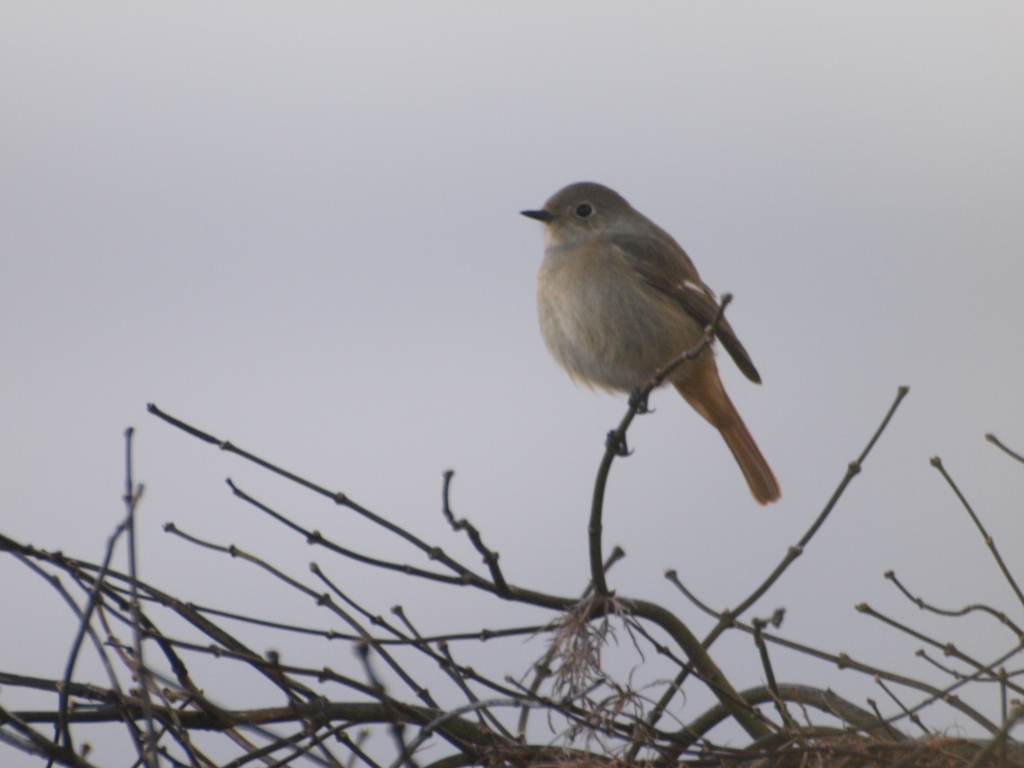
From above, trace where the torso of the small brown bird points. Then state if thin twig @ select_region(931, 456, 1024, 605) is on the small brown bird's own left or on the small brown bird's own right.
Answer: on the small brown bird's own left

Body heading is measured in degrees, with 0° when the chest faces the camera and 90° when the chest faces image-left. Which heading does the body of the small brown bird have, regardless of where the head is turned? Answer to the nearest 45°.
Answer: approximately 45°
